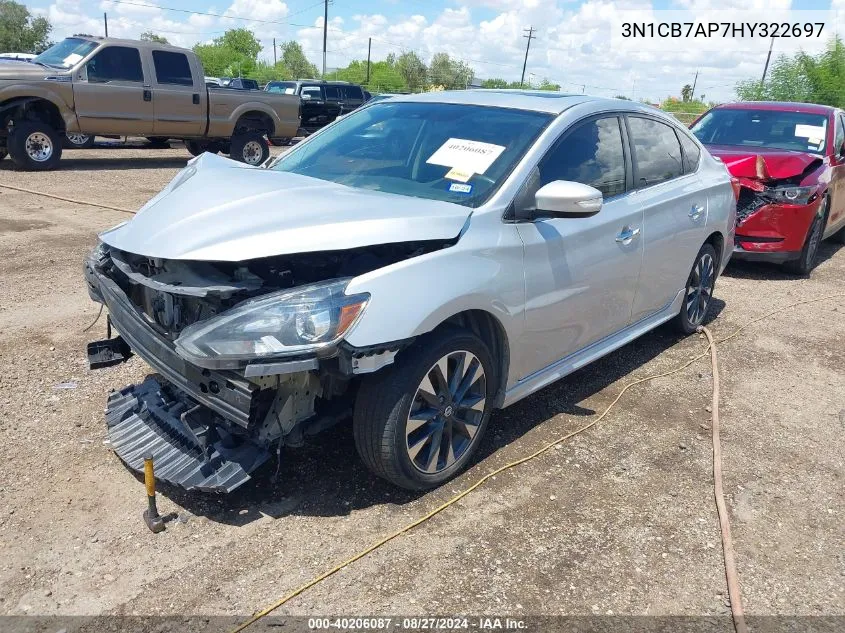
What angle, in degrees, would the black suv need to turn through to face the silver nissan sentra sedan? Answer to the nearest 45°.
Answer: approximately 45° to its left

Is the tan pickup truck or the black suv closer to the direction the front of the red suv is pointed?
the tan pickup truck

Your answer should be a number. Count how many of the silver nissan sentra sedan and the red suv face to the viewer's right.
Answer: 0

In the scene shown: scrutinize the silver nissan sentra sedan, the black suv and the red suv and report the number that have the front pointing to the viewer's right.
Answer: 0

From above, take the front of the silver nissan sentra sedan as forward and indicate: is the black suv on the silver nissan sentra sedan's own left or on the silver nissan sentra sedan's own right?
on the silver nissan sentra sedan's own right

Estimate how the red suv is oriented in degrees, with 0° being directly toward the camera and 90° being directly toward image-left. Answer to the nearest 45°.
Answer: approximately 45°

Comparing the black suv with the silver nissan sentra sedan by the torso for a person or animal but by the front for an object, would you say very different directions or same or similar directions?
same or similar directions

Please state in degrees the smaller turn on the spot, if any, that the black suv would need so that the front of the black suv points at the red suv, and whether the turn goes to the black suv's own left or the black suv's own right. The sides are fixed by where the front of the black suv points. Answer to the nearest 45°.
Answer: approximately 45° to the black suv's own left

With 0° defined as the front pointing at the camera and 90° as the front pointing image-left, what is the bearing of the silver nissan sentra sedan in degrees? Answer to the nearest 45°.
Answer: approximately 45°

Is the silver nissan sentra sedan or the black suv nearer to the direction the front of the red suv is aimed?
the silver nissan sentra sedan

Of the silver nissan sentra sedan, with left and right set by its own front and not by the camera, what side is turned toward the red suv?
back

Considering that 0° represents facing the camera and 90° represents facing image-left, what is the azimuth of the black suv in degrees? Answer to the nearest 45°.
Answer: approximately 45°

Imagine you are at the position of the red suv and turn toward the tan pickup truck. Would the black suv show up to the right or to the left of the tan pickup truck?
right

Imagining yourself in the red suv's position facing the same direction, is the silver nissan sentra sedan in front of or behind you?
in front

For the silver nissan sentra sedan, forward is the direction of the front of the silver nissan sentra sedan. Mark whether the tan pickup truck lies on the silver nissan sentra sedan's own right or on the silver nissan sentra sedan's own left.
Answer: on the silver nissan sentra sedan's own right
